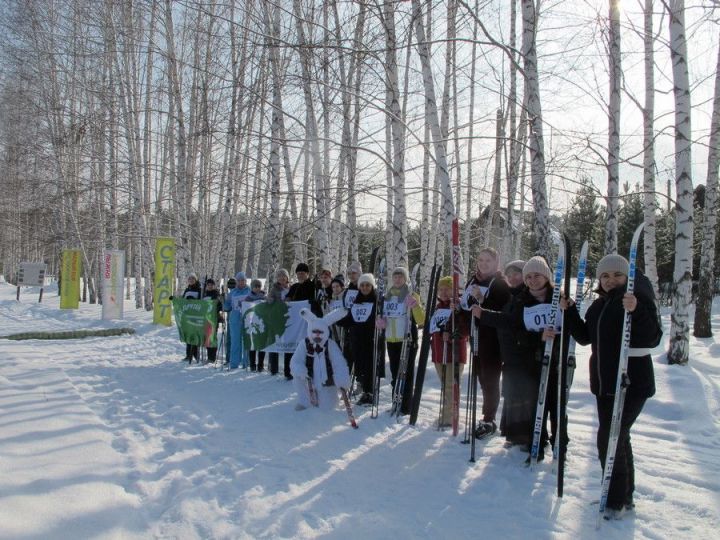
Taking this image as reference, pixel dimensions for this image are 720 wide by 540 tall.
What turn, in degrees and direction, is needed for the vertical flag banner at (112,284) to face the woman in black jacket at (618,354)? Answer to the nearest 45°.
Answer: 0° — it already faces them

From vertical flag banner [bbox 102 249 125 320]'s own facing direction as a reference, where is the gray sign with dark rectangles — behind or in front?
behind

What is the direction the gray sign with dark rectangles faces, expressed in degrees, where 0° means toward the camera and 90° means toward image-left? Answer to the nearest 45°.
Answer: approximately 0°
